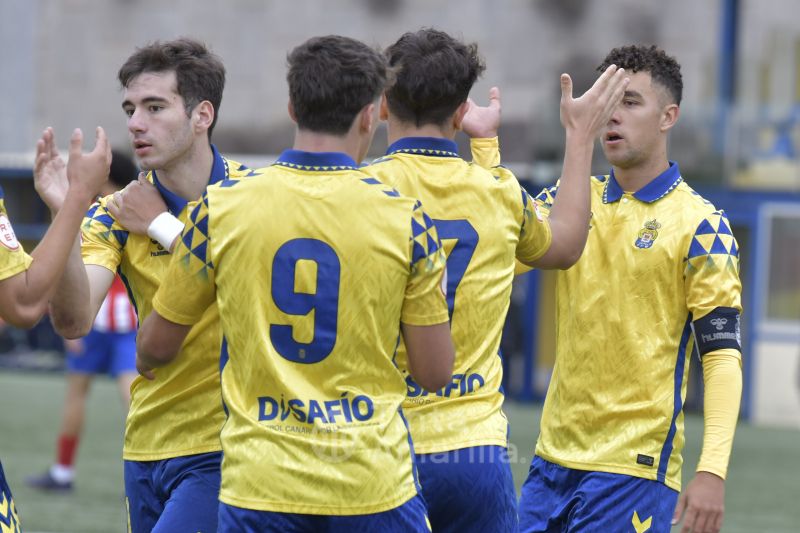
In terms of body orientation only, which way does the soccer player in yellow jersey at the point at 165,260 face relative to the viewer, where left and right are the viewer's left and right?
facing the viewer and to the left of the viewer

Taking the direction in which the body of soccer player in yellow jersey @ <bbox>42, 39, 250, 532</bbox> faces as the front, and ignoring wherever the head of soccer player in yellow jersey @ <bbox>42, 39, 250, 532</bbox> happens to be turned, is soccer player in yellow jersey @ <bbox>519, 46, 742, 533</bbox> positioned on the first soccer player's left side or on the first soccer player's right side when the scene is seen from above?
on the first soccer player's left side

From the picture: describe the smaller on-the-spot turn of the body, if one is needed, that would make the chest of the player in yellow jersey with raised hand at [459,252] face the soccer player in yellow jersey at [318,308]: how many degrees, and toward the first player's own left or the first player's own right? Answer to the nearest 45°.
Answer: approximately 135° to the first player's own left

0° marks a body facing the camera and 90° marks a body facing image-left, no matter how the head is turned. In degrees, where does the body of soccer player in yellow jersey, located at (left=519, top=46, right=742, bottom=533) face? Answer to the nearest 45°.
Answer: approximately 45°

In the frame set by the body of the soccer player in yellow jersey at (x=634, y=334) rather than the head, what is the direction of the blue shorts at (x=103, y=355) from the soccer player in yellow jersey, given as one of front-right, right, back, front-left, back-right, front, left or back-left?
right

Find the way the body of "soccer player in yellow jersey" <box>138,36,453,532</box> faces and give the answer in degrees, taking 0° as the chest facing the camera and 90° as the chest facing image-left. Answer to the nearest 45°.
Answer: approximately 180°

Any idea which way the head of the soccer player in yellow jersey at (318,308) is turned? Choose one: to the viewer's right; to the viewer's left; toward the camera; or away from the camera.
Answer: away from the camera
